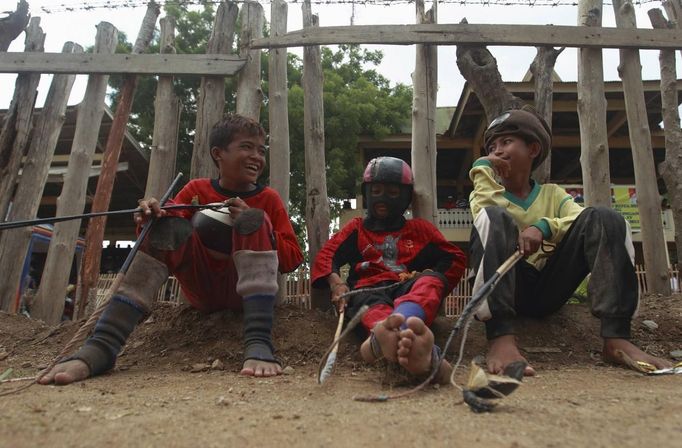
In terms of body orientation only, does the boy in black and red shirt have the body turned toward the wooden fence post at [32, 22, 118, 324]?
no

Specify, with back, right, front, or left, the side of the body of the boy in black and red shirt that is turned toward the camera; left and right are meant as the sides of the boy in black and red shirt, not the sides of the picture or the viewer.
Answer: front

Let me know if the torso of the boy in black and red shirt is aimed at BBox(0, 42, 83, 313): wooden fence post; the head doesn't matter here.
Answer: no

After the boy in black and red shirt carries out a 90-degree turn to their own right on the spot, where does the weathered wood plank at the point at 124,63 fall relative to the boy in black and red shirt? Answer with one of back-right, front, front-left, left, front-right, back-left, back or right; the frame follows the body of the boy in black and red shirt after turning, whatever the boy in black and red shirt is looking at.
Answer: front

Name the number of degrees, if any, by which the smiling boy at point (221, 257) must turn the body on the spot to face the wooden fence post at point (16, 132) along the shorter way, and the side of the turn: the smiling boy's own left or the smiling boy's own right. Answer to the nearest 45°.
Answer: approximately 135° to the smiling boy's own right

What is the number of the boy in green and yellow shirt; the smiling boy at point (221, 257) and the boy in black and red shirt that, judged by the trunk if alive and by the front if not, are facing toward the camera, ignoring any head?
3

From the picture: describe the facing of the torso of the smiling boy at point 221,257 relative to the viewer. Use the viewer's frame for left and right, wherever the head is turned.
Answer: facing the viewer

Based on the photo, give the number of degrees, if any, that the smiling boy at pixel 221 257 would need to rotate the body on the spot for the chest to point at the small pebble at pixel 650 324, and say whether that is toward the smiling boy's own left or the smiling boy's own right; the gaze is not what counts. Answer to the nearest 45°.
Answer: approximately 90° to the smiling boy's own left

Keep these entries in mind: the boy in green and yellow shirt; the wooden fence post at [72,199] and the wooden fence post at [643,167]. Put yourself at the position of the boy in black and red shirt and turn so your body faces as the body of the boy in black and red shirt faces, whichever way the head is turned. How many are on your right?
1

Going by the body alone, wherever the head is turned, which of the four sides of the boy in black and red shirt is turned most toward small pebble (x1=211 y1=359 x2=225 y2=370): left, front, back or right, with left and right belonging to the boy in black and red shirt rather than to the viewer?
right

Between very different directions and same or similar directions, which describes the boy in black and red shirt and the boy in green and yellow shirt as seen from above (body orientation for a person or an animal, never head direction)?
same or similar directions

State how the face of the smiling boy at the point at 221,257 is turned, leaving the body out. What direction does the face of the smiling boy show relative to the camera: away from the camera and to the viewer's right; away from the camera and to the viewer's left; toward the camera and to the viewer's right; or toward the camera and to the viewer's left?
toward the camera and to the viewer's right

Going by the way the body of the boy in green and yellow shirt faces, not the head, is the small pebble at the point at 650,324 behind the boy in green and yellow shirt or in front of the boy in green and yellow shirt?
behind

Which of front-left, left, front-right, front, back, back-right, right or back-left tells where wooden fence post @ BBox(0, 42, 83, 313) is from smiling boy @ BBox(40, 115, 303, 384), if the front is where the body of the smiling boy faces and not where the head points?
back-right

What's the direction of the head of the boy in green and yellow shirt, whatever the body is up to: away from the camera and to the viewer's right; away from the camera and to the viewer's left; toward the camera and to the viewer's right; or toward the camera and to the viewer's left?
toward the camera and to the viewer's left

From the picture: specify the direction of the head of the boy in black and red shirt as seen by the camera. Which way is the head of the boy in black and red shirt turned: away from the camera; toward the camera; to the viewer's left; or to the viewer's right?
toward the camera

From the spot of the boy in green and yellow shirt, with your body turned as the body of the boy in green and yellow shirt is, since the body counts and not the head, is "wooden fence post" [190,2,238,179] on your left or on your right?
on your right
